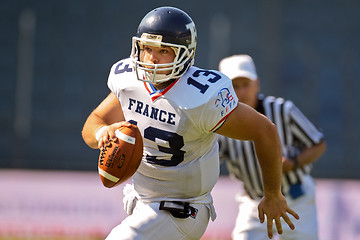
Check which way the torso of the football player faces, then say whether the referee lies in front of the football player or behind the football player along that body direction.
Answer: behind

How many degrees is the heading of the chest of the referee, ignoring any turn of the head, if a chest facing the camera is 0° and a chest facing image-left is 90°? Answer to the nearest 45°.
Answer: approximately 45°

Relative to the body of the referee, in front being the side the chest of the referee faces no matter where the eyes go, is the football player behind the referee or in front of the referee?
in front

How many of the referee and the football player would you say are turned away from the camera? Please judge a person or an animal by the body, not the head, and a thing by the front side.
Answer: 0

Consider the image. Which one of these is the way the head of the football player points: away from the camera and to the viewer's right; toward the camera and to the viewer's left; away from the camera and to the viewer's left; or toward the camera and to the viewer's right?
toward the camera and to the viewer's left
